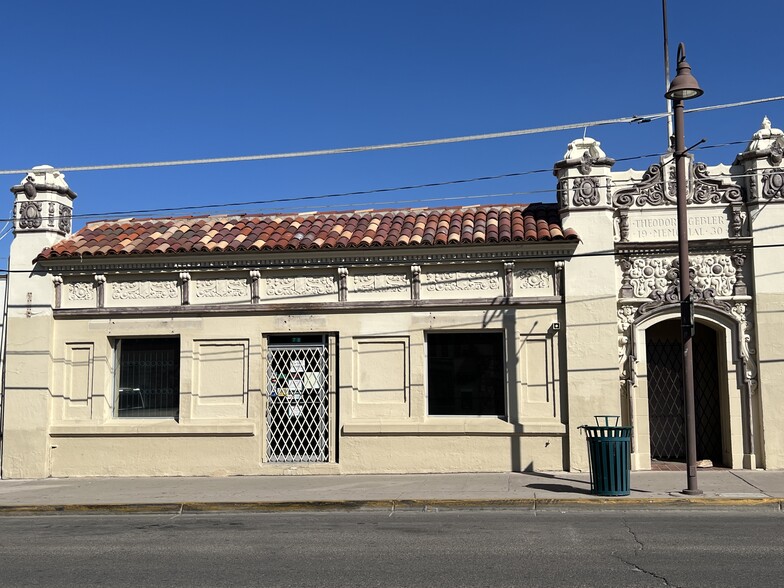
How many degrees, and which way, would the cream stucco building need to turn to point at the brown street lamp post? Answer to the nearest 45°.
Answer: approximately 45° to its left

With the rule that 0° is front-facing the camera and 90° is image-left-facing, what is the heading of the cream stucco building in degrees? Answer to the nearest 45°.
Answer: approximately 0°

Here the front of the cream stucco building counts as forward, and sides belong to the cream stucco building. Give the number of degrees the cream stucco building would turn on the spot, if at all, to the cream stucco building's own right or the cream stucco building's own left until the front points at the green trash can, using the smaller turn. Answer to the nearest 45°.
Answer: approximately 45° to the cream stucco building's own left
